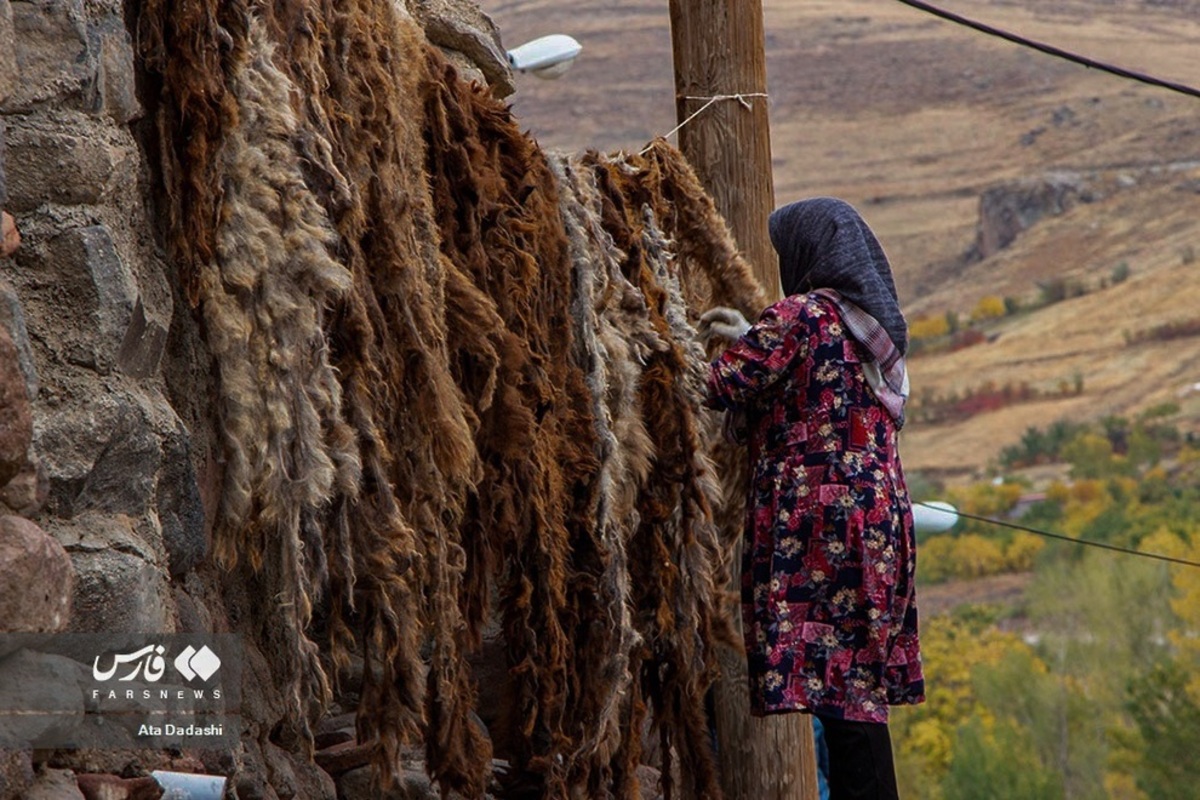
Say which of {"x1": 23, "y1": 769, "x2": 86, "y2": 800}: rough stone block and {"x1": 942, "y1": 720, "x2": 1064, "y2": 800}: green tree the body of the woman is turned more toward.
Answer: the green tree

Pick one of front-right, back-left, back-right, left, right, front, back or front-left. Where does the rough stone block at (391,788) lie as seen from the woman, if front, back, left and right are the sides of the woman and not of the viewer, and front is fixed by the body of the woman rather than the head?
left

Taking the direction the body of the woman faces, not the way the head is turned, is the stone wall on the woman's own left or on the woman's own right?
on the woman's own left

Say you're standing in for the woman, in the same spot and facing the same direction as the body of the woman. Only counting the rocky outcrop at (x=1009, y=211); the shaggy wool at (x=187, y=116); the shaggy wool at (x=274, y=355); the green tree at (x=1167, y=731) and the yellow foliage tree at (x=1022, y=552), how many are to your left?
2

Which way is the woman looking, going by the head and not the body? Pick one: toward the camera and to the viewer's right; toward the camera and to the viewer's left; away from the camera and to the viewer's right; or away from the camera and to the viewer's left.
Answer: away from the camera and to the viewer's left

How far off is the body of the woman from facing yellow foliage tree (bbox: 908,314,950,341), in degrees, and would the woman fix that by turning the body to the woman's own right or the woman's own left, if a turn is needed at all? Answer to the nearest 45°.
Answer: approximately 45° to the woman's own right

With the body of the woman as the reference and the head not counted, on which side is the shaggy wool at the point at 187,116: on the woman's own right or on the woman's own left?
on the woman's own left

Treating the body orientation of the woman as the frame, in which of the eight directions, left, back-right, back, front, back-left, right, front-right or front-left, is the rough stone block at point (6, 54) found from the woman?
left

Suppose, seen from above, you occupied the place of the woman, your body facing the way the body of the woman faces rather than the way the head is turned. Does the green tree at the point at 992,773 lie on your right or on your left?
on your right

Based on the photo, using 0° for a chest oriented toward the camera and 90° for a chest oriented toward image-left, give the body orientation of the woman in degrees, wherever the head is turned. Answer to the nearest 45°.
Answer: approximately 135°

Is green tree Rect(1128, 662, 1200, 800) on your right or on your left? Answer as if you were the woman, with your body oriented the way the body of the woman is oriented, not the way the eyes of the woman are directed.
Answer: on your right

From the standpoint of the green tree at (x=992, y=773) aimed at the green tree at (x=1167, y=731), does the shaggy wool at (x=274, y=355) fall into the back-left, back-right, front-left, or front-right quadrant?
back-right
